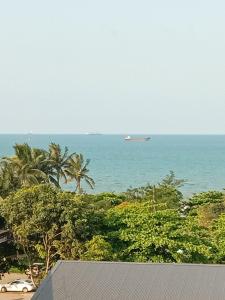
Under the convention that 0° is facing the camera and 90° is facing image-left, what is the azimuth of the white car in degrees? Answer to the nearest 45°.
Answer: approximately 90°

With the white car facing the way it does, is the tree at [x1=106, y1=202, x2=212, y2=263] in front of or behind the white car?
behind

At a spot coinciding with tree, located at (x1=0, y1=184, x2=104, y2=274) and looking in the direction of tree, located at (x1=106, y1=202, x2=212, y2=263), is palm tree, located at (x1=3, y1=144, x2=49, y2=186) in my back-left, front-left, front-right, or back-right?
back-left

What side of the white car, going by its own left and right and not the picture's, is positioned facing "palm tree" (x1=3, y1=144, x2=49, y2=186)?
right

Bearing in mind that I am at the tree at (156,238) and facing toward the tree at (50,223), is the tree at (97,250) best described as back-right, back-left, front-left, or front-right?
front-left
